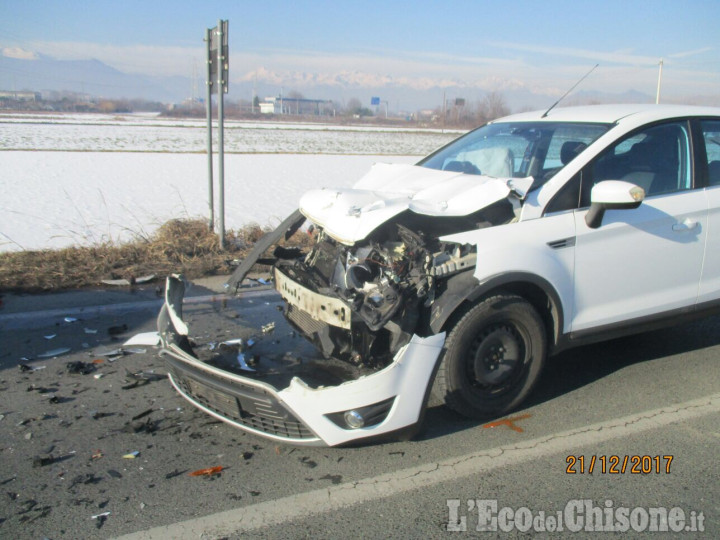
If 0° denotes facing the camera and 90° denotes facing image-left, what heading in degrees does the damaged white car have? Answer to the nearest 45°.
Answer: approximately 45°

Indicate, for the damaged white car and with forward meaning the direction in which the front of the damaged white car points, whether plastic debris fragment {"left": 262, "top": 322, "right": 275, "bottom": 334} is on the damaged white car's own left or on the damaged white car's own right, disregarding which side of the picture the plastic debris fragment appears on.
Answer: on the damaged white car's own right

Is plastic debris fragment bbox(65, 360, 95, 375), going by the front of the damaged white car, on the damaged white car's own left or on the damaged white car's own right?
on the damaged white car's own right

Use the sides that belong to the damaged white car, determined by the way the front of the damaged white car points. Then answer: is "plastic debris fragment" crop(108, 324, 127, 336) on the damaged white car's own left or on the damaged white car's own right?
on the damaged white car's own right

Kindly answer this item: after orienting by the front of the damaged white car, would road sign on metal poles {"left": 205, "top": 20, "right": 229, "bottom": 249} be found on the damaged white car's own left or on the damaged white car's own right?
on the damaged white car's own right

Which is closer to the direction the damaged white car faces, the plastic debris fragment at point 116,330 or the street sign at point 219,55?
the plastic debris fragment

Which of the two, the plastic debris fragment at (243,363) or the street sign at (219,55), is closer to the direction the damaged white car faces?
the plastic debris fragment

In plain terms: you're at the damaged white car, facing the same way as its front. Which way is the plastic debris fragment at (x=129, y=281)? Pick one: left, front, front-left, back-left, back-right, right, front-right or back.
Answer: right

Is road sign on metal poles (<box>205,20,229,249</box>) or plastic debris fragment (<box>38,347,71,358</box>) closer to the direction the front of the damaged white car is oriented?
the plastic debris fragment

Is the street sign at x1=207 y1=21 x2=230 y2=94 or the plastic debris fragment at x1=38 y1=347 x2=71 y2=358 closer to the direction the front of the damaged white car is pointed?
the plastic debris fragment
